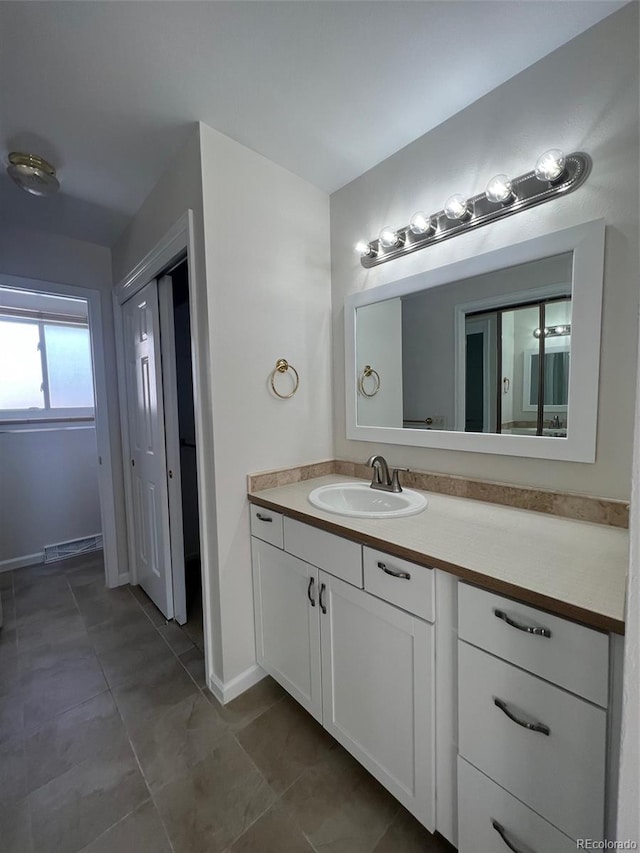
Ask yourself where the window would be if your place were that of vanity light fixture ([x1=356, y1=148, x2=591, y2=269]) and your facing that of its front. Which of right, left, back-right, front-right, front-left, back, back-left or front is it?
front-right

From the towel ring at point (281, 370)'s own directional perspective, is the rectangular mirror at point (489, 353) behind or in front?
in front

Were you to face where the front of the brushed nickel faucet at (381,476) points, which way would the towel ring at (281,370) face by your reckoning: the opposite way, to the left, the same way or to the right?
to the left

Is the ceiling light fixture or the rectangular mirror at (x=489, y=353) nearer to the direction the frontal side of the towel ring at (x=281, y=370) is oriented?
the rectangular mirror

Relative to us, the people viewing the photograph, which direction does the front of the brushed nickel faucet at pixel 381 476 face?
facing the viewer and to the left of the viewer

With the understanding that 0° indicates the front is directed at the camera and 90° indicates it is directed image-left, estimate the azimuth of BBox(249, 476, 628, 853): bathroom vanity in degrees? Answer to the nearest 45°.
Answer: approximately 45°
